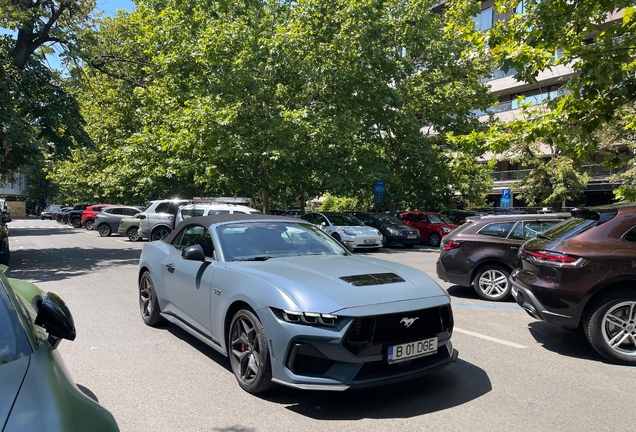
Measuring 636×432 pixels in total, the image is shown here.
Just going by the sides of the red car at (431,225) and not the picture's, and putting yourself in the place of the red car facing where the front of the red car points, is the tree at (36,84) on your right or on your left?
on your right

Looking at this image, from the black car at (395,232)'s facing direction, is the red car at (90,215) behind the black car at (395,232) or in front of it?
behind

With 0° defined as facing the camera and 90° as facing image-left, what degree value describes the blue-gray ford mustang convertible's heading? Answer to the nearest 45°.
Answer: approximately 315°

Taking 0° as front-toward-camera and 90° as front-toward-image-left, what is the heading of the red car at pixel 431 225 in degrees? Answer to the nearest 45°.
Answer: approximately 315°

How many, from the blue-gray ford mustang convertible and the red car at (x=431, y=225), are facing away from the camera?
0

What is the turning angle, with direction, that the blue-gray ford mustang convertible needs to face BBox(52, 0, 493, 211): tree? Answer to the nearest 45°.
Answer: approximately 135° to its left

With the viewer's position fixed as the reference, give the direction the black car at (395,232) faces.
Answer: facing the viewer and to the right of the viewer

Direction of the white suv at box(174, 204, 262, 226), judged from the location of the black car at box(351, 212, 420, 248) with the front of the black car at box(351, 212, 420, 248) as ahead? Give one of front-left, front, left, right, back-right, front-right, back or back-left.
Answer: right

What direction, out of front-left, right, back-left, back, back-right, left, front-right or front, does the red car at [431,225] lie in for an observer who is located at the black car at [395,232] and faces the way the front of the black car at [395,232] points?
left

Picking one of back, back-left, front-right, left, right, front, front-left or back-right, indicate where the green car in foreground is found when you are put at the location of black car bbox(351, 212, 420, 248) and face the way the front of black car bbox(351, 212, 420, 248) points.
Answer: front-right
